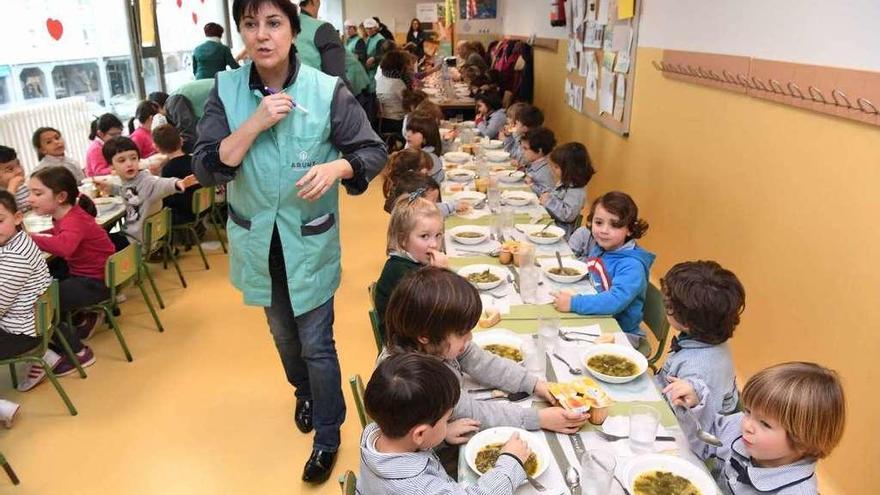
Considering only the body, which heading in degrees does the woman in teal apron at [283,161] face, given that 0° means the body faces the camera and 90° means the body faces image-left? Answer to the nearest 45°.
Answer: approximately 0°

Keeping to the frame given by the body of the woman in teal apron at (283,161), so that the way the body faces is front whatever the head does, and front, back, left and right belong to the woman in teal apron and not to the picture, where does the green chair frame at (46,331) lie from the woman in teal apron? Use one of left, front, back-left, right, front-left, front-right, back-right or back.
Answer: back-right

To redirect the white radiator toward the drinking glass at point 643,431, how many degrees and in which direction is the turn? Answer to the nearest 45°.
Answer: approximately 45° to its right

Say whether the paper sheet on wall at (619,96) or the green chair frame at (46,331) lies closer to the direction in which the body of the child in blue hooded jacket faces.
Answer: the green chair frame

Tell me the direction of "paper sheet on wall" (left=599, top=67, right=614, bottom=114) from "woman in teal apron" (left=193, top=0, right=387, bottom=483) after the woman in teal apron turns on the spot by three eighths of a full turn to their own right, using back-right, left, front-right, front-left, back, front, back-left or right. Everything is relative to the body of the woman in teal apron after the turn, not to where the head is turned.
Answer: right

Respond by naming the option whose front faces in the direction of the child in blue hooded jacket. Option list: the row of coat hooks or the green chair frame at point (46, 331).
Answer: the row of coat hooks

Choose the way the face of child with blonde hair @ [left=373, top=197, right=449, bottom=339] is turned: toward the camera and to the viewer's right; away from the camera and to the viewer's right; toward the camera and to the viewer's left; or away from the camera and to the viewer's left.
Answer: toward the camera and to the viewer's right

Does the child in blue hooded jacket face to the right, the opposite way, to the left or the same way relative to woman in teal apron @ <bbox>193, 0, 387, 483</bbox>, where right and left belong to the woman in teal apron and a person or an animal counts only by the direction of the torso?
to the right

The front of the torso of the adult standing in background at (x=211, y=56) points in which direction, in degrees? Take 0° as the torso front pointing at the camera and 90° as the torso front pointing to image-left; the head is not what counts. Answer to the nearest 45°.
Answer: approximately 180°

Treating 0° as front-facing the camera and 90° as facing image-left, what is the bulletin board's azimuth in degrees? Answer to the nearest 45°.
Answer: approximately 45°

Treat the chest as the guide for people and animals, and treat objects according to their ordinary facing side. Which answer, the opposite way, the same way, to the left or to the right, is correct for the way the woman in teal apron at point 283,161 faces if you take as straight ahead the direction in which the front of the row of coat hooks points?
to the left
